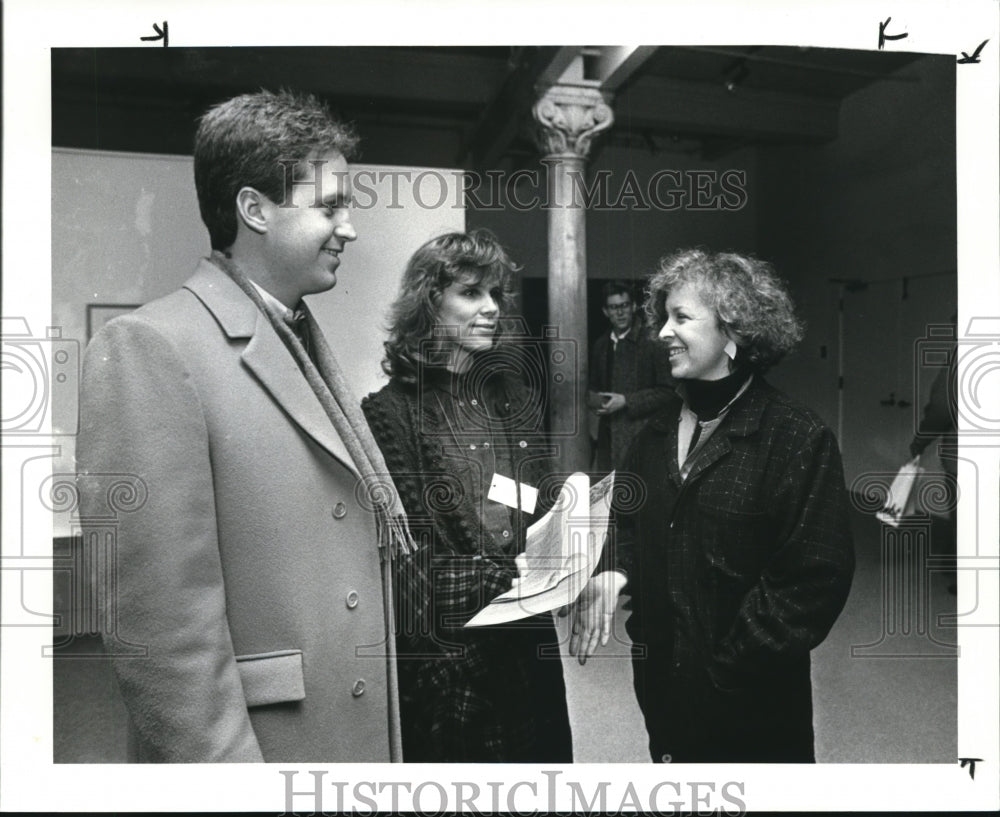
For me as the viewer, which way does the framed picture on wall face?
facing the viewer

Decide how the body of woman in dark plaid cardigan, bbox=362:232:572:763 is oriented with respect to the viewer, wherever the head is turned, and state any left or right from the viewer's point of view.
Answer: facing the viewer and to the right of the viewer

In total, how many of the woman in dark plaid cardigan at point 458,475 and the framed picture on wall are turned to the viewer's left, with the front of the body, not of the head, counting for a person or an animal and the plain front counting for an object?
0

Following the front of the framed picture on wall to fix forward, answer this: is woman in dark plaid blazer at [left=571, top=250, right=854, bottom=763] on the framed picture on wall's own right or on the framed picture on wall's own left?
on the framed picture on wall's own left

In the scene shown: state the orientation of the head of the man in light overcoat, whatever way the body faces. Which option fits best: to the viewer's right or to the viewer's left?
to the viewer's right

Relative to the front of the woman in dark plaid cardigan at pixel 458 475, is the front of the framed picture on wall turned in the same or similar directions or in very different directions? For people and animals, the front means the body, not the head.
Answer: same or similar directions

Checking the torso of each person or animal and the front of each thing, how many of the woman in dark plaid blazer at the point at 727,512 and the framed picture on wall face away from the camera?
0

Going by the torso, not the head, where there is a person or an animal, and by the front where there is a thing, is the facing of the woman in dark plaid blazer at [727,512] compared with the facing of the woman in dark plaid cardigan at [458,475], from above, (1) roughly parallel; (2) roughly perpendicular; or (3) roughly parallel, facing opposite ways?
roughly perpendicular

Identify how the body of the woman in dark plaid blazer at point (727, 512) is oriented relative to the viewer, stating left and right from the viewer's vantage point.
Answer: facing the viewer and to the left of the viewer

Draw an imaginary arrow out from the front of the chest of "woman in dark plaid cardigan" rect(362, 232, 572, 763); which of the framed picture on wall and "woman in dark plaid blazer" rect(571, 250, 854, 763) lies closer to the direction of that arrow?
the woman in dark plaid blazer
